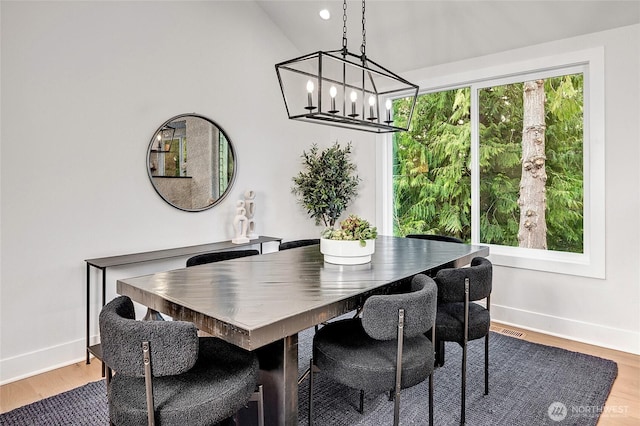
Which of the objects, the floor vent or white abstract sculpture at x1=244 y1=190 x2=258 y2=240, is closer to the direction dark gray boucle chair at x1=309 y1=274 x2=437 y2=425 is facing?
the white abstract sculpture

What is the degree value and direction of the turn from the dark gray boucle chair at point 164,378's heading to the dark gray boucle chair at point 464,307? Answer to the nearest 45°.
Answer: approximately 45° to its right

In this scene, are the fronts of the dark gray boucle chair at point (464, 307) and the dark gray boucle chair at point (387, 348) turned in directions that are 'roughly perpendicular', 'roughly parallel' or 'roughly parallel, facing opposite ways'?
roughly parallel

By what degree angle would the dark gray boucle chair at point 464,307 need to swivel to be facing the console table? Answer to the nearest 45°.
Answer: approximately 45° to its left

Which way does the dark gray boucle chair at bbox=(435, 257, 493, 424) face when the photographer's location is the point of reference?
facing away from the viewer and to the left of the viewer

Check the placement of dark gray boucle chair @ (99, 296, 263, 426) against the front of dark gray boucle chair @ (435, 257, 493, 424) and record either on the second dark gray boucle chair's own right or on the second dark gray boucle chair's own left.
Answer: on the second dark gray boucle chair's own left

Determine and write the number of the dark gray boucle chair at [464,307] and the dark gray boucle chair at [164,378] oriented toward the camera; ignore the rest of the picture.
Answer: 0

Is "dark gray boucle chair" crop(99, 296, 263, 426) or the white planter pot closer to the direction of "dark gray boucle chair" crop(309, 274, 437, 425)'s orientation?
the white planter pot

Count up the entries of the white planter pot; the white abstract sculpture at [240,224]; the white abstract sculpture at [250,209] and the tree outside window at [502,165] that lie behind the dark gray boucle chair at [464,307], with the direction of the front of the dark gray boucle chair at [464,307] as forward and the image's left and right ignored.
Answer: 0

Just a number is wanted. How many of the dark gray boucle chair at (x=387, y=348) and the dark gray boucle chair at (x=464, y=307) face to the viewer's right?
0

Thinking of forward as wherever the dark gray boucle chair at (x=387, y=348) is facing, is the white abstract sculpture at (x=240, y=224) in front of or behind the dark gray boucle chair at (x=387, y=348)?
in front

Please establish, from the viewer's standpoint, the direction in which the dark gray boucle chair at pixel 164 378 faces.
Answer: facing away from the viewer and to the right of the viewer

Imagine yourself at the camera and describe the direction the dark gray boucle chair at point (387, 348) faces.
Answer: facing away from the viewer and to the left of the viewer

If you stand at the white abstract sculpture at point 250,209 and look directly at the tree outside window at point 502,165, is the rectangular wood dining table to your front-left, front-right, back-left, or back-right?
front-right

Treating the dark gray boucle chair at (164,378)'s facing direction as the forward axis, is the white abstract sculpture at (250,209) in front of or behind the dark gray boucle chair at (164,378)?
in front

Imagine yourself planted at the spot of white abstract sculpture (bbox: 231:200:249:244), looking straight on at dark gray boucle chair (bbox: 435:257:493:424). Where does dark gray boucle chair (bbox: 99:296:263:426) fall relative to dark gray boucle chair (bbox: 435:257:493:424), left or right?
right

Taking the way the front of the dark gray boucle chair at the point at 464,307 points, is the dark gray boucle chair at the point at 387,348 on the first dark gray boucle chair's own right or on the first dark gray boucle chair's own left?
on the first dark gray boucle chair's own left

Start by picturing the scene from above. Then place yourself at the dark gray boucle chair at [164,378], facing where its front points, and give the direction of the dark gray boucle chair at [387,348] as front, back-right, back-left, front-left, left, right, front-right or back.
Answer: front-right

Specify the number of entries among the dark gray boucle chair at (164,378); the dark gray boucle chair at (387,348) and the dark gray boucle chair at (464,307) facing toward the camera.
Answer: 0
